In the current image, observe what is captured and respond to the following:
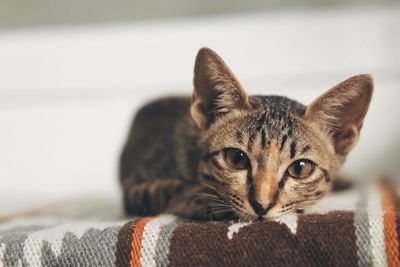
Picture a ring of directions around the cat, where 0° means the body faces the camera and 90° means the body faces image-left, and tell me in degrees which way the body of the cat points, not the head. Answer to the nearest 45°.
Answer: approximately 315°
